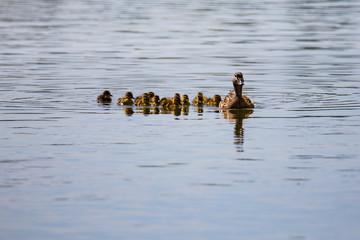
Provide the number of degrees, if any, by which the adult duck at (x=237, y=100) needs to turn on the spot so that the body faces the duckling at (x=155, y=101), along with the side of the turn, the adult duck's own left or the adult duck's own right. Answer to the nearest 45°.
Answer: approximately 90° to the adult duck's own right

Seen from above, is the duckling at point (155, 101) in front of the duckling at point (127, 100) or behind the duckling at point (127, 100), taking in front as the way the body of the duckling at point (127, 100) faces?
in front

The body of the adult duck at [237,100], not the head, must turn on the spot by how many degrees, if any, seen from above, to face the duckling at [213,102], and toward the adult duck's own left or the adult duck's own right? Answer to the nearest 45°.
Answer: approximately 135° to the adult duck's own right

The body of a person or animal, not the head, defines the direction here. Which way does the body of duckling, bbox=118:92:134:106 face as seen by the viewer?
to the viewer's right

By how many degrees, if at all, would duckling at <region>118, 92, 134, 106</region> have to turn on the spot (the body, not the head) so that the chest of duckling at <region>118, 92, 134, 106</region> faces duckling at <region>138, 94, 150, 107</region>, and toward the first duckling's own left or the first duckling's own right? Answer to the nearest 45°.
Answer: approximately 45° to the first duckling's own right

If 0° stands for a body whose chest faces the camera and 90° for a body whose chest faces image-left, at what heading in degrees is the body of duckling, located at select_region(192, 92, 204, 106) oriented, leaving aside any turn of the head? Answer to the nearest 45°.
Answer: approximately 315°

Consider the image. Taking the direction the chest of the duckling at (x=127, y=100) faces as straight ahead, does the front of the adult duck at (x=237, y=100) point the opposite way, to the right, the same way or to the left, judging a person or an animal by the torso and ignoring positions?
to the right

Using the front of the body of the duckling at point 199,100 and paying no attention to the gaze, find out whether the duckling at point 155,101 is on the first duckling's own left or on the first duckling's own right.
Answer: on the first duckling's own right

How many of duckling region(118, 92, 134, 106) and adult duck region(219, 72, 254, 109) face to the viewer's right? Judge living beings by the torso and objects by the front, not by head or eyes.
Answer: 1

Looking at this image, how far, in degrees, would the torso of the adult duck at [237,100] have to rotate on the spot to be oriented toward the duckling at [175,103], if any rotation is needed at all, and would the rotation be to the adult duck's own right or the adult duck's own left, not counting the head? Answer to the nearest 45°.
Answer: approximately 90° to the adult duck's own right

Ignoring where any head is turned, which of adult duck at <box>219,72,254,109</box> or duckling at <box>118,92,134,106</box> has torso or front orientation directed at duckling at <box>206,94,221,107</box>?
duckling at <box>118,92,134,106</box>

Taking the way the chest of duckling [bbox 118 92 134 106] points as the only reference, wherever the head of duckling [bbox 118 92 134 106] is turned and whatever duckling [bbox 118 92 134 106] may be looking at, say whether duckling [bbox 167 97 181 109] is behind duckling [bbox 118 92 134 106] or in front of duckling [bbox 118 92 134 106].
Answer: in front

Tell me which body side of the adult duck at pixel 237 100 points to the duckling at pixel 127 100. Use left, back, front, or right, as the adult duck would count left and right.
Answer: right
